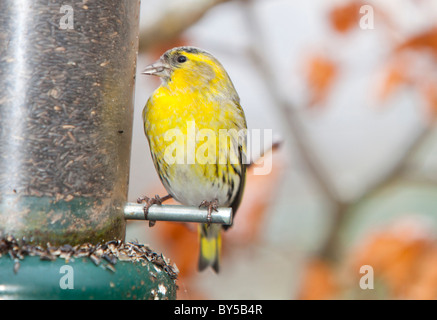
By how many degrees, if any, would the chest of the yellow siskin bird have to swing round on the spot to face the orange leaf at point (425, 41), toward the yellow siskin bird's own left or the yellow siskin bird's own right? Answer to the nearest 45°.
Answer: approximately 180°

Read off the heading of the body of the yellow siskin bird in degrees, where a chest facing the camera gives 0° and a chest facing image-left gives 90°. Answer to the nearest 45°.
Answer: approximately 45°

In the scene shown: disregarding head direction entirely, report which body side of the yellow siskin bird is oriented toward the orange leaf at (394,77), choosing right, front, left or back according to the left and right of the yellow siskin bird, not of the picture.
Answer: back

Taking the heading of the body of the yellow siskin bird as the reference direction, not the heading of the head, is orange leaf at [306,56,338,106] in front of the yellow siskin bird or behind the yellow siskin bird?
behind
